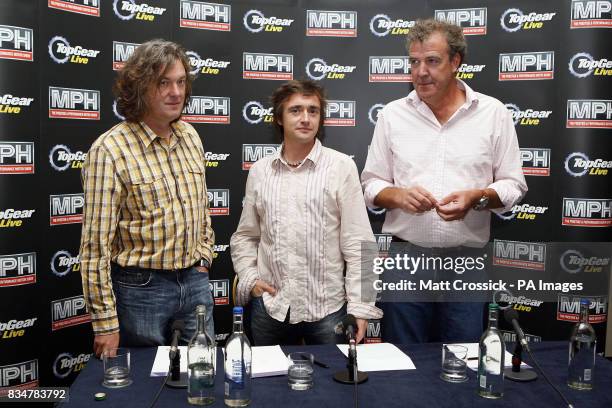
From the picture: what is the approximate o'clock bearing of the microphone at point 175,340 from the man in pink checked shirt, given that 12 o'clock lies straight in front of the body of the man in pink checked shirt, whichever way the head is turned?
The microphone is roughly at 1 o'clock from the man in pink checked shirt.

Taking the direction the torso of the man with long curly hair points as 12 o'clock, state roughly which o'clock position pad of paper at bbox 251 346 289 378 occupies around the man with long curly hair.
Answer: The pad of paper is roughly at 12 o'clock from the man with long curly hair.

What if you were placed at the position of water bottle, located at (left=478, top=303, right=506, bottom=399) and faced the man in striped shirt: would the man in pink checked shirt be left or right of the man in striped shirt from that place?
right

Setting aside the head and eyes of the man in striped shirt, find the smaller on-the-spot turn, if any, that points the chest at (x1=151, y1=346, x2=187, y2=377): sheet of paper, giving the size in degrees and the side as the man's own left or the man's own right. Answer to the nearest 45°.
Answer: approximately 45° to the man's own right

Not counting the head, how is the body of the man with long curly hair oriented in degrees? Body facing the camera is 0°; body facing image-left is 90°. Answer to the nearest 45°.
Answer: approximately 315°

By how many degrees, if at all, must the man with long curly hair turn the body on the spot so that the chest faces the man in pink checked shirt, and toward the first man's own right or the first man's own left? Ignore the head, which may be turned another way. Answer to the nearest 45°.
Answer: approximately 45° to the first man's own left

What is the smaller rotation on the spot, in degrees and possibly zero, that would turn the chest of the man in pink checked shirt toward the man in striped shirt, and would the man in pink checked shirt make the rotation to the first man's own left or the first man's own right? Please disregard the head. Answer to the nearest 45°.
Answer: approximately 45° to the first man's own right

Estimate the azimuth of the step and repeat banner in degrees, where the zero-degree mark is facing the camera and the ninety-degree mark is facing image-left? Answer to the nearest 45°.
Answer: approximately 0°

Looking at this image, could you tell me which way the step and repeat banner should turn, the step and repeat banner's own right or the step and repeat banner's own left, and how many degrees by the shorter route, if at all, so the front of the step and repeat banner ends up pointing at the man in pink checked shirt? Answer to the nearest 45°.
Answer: approximately 45° to the step and repeat banner's own left

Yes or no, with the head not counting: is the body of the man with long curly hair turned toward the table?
yes

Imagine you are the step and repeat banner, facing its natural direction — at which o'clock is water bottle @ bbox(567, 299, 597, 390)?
The water bottle is roughly at 11 o'clock from the step and repeat banner.
